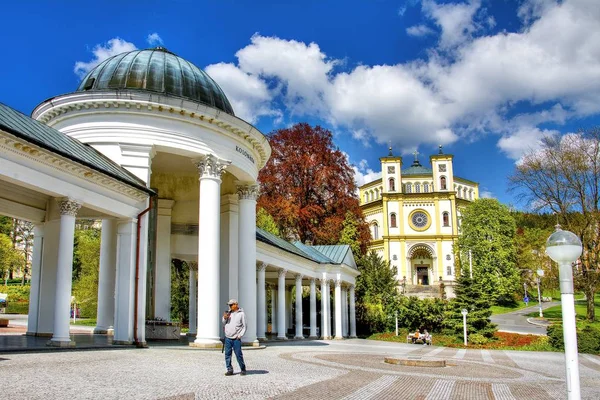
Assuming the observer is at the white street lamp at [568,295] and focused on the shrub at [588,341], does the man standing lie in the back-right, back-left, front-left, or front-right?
front-left

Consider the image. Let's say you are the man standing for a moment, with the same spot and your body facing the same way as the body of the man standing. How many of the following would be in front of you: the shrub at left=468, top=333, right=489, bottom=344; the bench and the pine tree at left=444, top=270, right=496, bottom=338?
0

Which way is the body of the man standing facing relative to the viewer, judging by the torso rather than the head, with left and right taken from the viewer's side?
facing the viewer and to the left of the viewer

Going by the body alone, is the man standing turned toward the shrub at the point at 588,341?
no

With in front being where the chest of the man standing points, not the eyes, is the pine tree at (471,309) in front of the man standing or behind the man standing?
behind

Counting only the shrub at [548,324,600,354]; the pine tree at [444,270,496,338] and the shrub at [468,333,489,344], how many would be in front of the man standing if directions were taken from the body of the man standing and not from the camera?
0

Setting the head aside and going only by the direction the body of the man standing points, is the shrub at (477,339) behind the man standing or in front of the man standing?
behind

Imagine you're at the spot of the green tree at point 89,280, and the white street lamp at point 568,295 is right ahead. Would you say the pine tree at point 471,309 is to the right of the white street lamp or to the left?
left

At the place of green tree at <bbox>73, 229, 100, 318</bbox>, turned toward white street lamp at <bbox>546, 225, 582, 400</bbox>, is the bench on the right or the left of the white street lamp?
left

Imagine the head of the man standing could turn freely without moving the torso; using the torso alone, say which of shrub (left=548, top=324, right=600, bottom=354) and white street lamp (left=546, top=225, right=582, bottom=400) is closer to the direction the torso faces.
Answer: the white street lamp

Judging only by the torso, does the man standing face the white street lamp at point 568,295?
no

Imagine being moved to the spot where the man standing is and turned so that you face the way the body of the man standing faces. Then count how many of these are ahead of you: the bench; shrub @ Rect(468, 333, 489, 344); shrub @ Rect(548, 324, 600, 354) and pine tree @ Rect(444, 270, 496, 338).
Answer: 0

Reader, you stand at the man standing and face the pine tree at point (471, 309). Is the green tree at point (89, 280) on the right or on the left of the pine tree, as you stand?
left

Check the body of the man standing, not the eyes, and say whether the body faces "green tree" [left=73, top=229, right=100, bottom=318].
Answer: no
